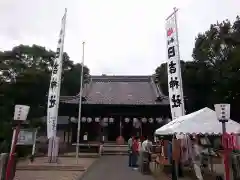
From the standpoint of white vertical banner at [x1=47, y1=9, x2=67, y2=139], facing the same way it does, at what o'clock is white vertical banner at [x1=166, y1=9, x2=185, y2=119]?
white vertical banner at [x1=166, y1=9, x2=185, y2=119] is roughly at 10 o'clock from white vertical banner at [x1=47, y1=9, x2=67, y2=139].

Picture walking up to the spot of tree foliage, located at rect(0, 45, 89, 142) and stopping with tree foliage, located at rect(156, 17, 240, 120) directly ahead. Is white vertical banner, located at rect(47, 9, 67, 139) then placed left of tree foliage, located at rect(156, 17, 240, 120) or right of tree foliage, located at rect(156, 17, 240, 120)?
right

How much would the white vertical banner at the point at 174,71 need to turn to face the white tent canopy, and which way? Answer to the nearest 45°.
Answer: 0° — it already faces it

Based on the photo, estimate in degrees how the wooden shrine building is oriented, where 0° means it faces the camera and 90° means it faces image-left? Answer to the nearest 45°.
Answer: approximately 0°

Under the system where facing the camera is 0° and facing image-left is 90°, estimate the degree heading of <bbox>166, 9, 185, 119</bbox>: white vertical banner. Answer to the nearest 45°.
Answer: approximately 0°

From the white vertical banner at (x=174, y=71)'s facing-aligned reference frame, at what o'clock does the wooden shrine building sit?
The wooden shrine building is roughly at 5 o'clock from the white vertical banner.

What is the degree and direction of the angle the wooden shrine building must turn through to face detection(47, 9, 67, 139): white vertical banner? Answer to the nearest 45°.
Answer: approximately 45° to its right
